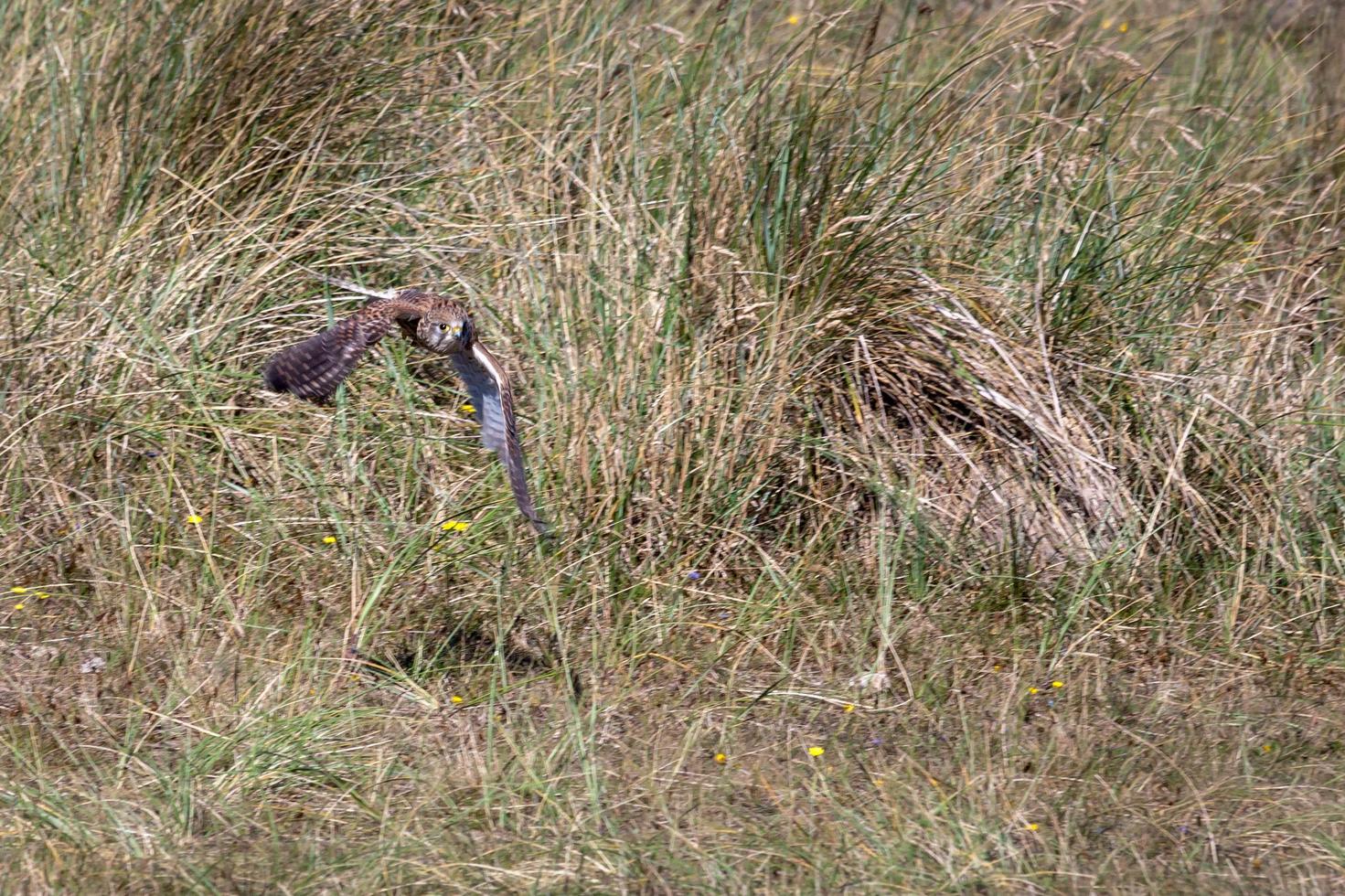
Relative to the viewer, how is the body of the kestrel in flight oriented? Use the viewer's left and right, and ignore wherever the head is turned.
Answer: facing the viewer and to the right of the viewer
